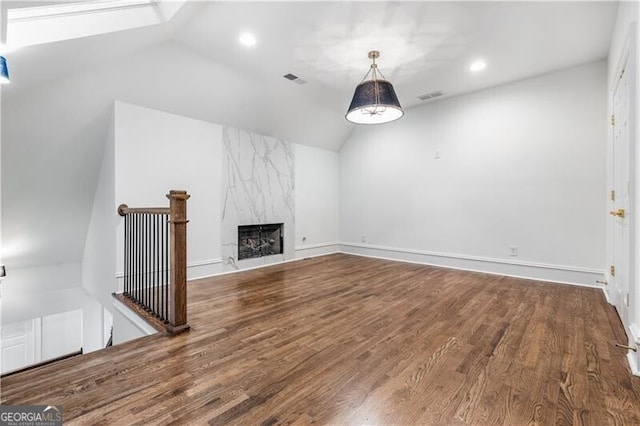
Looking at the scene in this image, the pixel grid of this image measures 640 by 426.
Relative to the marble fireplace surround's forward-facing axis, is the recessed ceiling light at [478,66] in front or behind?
in front

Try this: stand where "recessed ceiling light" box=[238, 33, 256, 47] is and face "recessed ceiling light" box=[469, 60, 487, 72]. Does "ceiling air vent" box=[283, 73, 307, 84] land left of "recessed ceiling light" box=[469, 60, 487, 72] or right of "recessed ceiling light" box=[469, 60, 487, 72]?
left

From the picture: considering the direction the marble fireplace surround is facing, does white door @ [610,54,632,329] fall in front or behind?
in front

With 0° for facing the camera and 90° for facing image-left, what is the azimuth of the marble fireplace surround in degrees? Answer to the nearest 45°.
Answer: approximately 315°

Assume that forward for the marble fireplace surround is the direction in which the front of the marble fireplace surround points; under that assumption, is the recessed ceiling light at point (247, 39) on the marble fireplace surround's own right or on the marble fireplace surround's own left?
on the marble fireplace surround's own right

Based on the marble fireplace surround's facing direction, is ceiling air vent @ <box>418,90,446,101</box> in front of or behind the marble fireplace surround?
in front

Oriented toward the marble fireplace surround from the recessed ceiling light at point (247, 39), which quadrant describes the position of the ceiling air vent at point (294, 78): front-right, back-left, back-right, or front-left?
front-right

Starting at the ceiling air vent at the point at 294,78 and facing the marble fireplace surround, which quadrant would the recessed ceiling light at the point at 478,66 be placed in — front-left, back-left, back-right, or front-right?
back-right

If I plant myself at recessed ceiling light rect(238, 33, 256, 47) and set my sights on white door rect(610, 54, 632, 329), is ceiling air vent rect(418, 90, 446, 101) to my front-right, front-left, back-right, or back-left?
front-left
